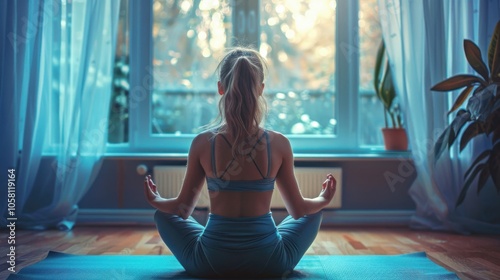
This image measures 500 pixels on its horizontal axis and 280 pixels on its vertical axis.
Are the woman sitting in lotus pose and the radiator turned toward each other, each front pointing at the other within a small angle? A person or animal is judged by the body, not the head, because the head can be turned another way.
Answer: yes

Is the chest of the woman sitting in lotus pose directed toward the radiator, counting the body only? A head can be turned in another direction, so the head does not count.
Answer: yes

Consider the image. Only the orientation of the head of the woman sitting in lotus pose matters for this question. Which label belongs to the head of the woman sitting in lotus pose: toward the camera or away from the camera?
away from the camera

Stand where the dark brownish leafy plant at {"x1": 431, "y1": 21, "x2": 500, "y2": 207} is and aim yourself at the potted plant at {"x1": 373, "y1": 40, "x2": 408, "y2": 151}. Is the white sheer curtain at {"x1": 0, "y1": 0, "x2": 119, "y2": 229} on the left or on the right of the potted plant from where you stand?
left

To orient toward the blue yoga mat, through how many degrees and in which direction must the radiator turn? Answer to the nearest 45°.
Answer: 0° — it already faces it

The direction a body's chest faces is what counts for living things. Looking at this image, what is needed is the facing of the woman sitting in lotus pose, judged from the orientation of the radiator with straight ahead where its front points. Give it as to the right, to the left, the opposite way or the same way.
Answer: the opposite way

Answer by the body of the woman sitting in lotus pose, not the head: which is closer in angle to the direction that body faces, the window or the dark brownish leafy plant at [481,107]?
the window

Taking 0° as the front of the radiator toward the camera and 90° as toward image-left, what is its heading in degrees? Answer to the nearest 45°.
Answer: approximately 0°

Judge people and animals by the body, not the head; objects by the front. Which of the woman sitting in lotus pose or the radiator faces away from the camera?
the woman sitting in lotus pose

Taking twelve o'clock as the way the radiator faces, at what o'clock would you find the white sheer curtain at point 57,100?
The white sheer curtain is roughly at 3 o'clock from the radiator.

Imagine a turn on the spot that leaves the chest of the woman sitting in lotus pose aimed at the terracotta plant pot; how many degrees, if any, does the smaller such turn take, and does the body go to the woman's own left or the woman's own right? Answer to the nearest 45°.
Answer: approximately 45° to the woman's own right

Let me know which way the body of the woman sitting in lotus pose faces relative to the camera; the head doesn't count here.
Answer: away from the camera

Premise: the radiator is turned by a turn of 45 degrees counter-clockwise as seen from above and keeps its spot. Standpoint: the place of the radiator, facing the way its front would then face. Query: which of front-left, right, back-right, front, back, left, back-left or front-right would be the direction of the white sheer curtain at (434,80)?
front-left

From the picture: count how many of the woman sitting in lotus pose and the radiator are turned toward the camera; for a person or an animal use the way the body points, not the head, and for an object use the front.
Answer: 1
